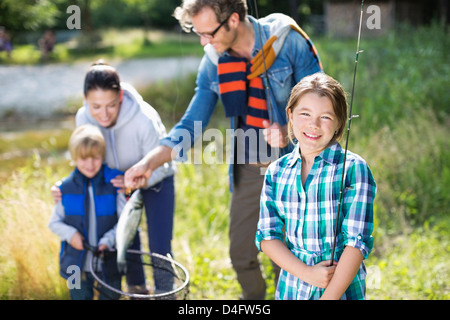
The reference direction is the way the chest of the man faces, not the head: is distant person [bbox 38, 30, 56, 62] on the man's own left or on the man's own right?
on the man's own right

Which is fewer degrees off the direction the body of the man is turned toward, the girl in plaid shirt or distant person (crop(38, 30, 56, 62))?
the girl in plaid shirt

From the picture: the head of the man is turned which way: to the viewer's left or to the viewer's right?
to the viewer's left

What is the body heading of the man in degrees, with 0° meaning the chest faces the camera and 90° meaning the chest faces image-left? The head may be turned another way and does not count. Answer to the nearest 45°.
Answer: approximately 45°

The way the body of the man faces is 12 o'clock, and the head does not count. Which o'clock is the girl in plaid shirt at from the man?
The girl in plaid shirt is roughly at 10 o'clock from the man.
